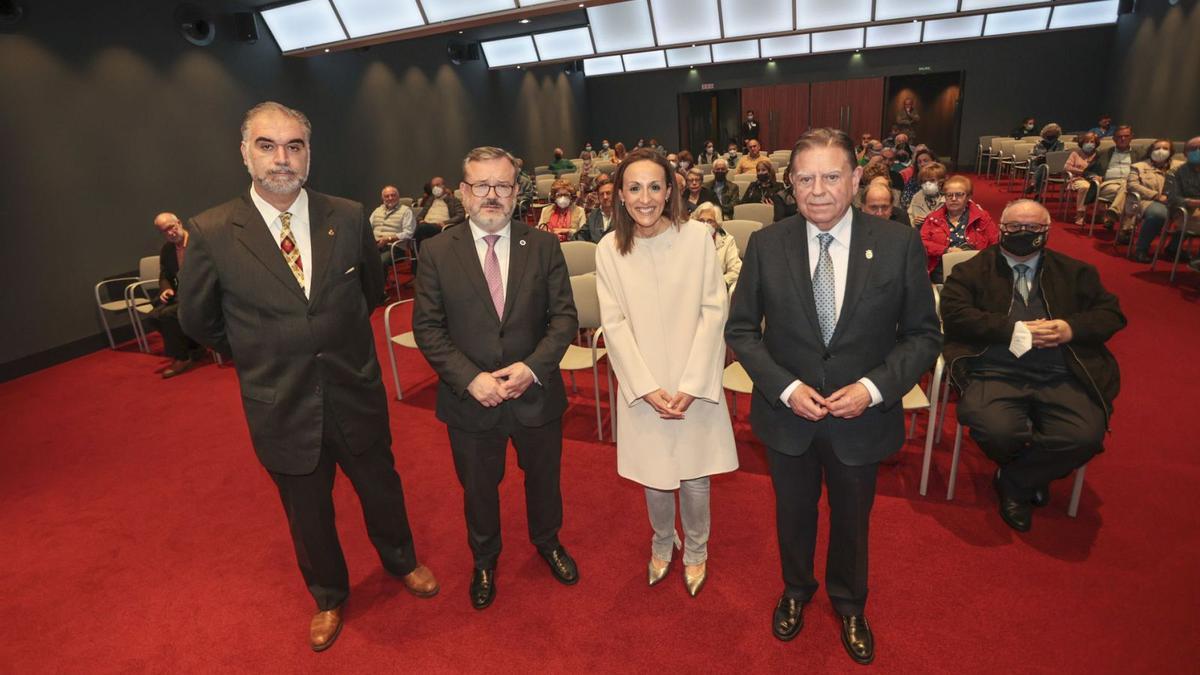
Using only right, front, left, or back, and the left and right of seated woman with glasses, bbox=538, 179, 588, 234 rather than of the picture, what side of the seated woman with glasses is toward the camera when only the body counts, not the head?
front

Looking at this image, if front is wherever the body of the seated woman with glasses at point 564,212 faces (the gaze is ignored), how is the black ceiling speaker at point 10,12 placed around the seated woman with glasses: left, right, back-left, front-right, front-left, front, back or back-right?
right

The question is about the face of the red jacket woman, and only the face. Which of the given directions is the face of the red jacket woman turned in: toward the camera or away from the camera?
toward the camera

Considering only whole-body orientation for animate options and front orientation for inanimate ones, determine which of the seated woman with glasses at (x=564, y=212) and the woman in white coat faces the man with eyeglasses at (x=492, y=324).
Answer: the seated woman with glasses

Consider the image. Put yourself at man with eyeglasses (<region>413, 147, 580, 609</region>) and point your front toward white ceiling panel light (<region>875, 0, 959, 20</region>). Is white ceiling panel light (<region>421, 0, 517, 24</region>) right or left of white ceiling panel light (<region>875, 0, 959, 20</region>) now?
left

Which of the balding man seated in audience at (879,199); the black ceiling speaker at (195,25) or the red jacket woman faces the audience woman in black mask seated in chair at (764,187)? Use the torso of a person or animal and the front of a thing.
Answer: the black ceiling speaker

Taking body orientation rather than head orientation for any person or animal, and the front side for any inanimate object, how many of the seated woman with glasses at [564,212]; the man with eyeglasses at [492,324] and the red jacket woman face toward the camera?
3

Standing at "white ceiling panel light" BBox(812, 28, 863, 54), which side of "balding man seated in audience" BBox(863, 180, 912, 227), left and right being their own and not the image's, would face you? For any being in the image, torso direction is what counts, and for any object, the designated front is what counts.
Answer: back

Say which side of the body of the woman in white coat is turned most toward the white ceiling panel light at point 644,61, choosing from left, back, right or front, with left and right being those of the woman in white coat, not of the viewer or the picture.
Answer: back

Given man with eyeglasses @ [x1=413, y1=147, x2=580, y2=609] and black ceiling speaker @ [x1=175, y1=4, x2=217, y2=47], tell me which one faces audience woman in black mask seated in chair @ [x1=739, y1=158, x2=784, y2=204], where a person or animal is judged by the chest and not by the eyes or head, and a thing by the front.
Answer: the black ceiling speaker

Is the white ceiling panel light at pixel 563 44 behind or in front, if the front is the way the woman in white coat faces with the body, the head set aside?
behind

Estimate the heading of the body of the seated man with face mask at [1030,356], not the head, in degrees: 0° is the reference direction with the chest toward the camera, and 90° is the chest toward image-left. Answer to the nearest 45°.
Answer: approximately 0°
